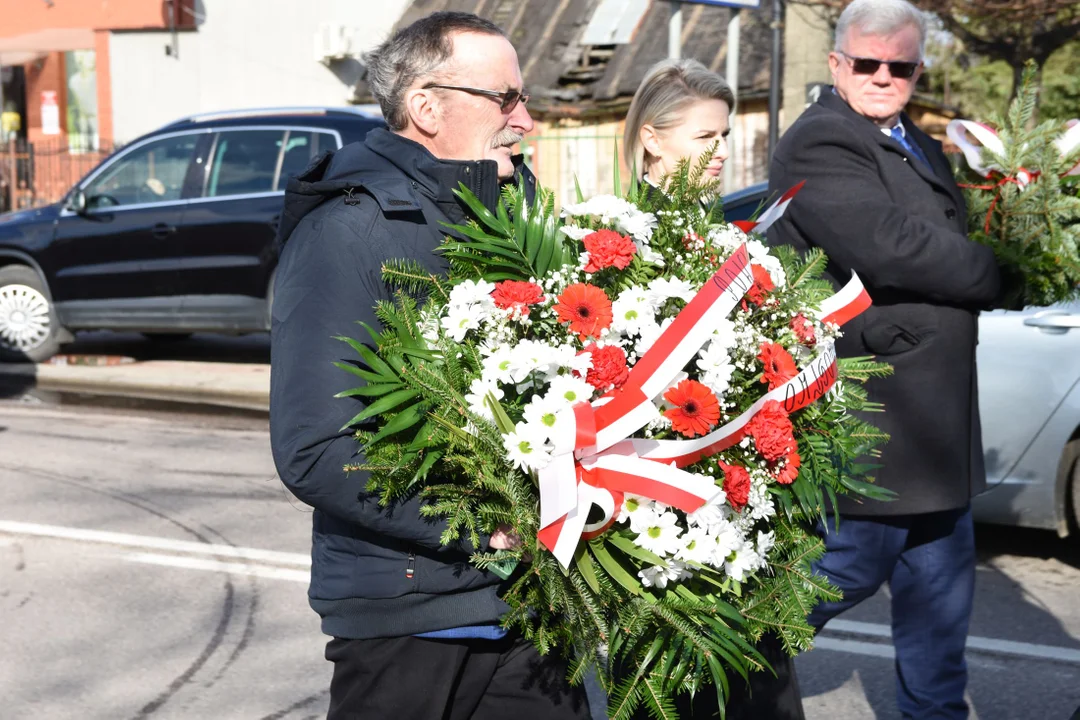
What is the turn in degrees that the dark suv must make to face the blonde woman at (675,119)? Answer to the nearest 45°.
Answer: approximately 90° to its left

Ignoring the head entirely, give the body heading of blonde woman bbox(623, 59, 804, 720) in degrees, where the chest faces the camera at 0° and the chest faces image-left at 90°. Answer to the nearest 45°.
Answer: approximately 315°

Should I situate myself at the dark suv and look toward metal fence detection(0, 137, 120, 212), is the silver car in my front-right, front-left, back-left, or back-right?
back-right

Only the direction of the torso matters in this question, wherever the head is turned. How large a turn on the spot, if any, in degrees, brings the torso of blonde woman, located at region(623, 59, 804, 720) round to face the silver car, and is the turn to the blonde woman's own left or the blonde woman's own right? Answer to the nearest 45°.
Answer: approximately 90° to the blonde woman's own left

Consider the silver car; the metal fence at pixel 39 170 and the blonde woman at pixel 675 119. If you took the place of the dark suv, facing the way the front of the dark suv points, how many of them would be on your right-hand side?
1

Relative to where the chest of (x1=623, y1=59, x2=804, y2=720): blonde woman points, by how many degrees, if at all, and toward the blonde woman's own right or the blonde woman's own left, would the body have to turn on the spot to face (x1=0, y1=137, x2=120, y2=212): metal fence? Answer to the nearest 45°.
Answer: approximately 180°

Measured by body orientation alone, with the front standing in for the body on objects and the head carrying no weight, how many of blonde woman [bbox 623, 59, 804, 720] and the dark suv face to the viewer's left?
1

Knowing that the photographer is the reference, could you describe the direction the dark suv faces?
facing to the left of the viewer

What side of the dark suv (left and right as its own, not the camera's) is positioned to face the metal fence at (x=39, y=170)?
right

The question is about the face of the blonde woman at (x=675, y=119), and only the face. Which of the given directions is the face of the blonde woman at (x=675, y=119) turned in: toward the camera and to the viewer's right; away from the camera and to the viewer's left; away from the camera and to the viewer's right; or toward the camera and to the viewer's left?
toward the camera and to the viewer's right
